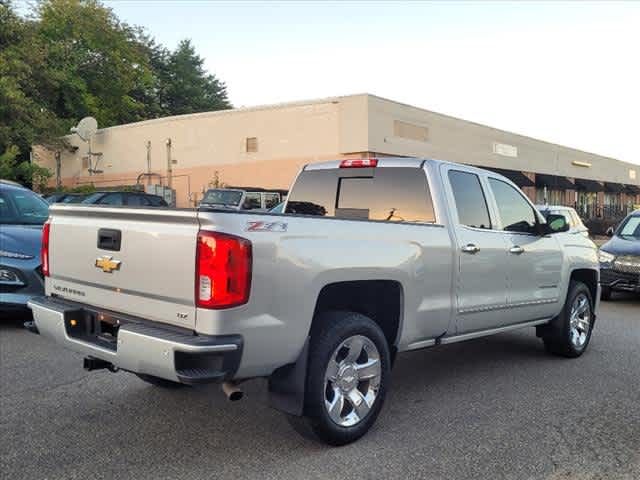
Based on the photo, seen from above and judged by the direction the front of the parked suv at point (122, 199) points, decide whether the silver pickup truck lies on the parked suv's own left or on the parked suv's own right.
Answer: on the parked suv's own left

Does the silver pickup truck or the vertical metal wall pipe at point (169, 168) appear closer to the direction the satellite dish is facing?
the silver pickup truck

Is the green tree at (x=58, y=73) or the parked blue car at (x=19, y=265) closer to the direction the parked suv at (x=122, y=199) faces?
the parked blue car

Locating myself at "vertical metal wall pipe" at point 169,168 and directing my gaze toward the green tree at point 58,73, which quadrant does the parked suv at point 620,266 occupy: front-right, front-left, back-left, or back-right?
back-left

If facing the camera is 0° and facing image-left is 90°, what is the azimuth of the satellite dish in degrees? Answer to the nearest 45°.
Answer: approximately 45°

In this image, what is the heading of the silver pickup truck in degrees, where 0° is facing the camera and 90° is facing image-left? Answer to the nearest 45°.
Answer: approximately 225°

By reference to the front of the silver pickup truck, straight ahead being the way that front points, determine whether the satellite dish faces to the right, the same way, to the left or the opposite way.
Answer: the opposite way

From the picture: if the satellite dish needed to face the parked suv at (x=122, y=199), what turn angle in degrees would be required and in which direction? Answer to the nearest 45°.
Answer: approximately 45° to its left

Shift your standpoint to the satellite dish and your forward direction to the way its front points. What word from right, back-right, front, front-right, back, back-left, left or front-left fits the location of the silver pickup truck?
front-left

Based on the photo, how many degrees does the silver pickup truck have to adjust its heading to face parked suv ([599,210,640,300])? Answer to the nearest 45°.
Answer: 0° — it already faces it

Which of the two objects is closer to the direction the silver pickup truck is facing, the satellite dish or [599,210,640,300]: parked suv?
the parked suv

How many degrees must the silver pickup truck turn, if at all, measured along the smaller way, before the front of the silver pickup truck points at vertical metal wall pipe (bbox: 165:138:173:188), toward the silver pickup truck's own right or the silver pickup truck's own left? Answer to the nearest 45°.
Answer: approximately 45° to the silver pickup truck's own left

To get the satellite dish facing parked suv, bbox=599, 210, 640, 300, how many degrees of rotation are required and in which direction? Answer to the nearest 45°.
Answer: approximately 45° to its left

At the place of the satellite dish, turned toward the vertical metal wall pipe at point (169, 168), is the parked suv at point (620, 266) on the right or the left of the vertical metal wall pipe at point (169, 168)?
right
